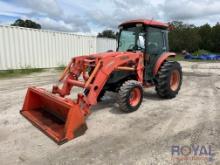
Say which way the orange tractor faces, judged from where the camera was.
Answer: facing the viewer and to the left of the viewer
